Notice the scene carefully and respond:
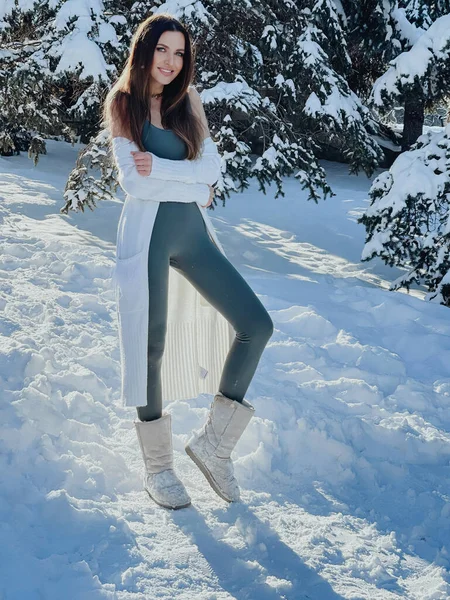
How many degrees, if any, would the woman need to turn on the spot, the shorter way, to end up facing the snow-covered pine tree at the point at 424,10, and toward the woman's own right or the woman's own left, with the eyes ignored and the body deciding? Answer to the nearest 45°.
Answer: approximately 135° to the woman's own left

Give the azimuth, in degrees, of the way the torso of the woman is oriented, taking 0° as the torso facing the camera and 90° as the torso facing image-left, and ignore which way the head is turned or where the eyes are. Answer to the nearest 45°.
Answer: approximately 315°

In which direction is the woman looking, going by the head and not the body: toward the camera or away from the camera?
toward the camera

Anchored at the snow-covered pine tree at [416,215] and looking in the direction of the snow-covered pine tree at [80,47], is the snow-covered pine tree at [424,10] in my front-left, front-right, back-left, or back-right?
front-right

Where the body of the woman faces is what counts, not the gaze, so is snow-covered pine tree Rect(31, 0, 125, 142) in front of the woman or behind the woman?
behind

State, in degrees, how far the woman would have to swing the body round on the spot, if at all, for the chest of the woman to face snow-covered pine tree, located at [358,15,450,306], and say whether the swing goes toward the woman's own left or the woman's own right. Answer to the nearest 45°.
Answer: approximately 90° to the woman's own left

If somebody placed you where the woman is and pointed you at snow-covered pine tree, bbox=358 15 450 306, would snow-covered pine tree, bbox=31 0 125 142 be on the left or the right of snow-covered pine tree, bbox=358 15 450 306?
left
